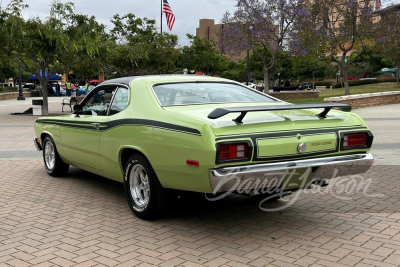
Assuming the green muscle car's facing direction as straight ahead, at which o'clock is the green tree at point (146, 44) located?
The green tree is roughly at 1 o'clock from the green muscle car.

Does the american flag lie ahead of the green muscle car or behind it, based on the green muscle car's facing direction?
ahead

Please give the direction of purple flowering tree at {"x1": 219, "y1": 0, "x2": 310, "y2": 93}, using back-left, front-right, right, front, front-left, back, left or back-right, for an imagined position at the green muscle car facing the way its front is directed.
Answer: front-right

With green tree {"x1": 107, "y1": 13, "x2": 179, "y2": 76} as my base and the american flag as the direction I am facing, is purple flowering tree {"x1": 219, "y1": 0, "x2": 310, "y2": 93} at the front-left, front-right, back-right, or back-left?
front-right

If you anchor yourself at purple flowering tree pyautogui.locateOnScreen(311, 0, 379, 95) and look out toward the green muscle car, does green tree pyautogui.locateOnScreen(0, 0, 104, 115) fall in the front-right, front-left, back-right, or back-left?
front-right

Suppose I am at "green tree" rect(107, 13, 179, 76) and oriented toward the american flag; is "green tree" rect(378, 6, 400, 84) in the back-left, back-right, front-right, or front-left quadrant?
front-right

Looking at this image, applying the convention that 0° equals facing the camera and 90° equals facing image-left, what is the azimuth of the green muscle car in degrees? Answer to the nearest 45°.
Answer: approximately 135°

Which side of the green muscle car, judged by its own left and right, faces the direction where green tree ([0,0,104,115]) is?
front

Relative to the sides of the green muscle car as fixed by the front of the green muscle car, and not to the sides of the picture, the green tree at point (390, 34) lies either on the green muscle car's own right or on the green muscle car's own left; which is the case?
on the green muscle car's own right

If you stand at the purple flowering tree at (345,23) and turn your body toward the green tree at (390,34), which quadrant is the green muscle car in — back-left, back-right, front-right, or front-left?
back-right

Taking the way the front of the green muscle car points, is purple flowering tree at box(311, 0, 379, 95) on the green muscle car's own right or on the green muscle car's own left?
on the green muscle car's own right
